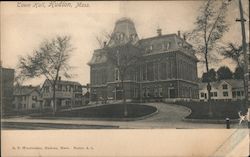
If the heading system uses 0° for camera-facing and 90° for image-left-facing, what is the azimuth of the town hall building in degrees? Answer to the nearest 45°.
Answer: approximately 45°

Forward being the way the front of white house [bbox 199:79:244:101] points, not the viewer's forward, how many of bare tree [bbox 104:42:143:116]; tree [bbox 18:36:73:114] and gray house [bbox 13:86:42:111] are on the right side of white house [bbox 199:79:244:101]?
3

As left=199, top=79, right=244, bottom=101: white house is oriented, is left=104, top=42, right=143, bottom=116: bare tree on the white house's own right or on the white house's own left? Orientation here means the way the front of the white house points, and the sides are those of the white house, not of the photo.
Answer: on the white house's own right

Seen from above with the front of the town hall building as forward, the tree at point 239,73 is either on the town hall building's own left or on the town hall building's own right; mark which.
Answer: on the town hall building's own left

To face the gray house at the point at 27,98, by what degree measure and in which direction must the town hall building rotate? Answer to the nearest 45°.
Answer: approximately 45° to its right

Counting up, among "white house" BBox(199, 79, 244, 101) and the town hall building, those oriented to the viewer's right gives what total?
0

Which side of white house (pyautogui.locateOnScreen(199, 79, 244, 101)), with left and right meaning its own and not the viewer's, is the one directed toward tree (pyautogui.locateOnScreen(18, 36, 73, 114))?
right

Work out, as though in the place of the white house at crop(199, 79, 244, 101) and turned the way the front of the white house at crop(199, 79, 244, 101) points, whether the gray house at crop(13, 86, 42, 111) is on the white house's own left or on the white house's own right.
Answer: on the white house's own right

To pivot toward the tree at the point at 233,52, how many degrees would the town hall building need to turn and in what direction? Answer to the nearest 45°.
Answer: approximately 135° to its left

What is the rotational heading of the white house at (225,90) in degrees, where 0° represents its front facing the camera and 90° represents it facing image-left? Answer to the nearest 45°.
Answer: approximately 0°
